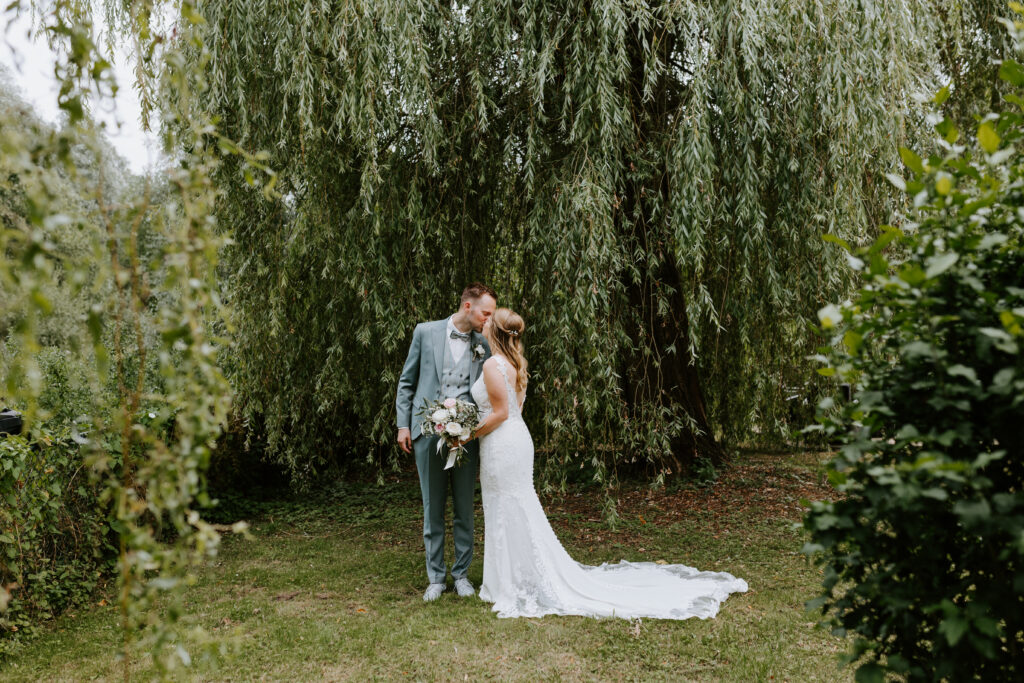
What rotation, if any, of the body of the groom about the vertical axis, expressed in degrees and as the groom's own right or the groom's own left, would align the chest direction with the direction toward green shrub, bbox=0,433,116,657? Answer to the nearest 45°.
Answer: approximately 135° to the groom's own right

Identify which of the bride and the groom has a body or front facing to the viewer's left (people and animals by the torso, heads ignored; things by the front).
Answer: the bride

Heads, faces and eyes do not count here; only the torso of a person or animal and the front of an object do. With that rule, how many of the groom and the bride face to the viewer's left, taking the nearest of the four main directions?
1

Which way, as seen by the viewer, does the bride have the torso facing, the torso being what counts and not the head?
to the viewer's left

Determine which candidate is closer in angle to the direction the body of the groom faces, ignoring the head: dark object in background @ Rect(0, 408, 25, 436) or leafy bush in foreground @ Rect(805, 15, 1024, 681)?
the leafy bush in foreground

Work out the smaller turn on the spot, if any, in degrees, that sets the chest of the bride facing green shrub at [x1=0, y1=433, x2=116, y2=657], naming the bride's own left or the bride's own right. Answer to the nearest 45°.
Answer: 0° — they already face it

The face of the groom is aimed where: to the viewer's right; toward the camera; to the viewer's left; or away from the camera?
to the viewer's right
